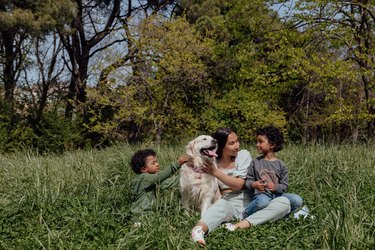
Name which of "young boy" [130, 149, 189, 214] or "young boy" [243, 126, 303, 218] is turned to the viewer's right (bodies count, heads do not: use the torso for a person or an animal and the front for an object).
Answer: "young boy" [130, 149, 189, 214]

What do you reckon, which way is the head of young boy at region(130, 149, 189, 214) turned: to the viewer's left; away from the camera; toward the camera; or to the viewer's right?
to the viewer's right

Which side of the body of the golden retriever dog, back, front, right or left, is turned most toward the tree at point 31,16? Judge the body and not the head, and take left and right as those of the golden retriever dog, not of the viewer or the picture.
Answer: back

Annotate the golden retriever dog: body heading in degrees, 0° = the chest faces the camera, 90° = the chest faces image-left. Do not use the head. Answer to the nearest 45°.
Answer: approximately 315°

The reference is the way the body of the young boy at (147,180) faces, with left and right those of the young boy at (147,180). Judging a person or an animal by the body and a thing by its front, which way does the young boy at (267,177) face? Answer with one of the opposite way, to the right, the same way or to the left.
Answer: to the right

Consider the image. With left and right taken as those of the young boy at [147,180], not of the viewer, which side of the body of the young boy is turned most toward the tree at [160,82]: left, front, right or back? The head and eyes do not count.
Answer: left

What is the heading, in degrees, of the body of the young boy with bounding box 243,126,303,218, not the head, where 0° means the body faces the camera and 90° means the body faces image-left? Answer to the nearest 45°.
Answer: approximately 0°

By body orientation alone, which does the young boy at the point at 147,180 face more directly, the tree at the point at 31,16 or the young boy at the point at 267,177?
the young boy

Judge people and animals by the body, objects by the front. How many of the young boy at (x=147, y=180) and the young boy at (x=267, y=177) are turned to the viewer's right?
1

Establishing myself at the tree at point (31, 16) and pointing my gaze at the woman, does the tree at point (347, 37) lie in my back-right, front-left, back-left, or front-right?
front-left

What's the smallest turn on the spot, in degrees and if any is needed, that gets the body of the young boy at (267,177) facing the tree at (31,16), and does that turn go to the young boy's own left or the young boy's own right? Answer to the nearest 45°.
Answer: approximately 135° to the young boy's own right

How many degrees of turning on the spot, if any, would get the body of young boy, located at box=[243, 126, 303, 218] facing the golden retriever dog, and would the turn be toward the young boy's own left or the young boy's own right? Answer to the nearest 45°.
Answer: approximately 90° to the young boy's own right

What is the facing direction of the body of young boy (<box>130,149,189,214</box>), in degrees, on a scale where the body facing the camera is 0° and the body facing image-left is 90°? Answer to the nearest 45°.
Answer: approximately 270°

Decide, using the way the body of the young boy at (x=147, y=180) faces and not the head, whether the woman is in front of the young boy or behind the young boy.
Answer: in front
